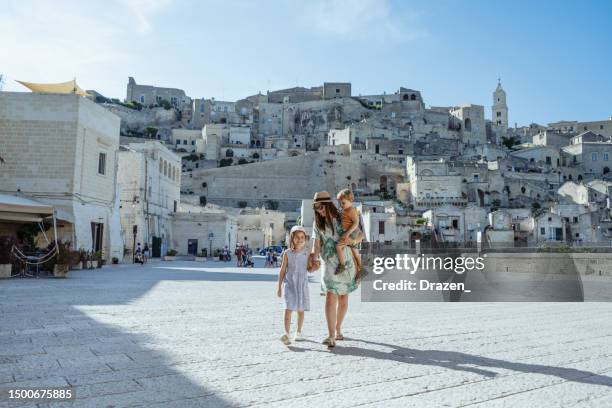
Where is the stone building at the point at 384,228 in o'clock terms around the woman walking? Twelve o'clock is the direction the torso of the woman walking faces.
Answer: The stone building is roughly at 6 o'clock from the woman walking.

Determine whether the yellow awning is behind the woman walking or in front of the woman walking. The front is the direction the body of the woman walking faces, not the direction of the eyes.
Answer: behind

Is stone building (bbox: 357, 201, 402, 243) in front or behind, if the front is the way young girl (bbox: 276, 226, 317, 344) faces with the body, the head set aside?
behind

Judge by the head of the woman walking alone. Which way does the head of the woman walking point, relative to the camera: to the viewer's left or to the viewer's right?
to the viewer's left

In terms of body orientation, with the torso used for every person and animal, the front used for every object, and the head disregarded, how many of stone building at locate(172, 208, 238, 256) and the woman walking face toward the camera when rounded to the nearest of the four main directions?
2

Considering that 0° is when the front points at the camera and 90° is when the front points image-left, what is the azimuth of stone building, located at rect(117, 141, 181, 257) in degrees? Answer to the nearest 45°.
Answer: approximately 315°

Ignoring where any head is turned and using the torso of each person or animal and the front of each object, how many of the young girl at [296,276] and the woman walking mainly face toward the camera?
2

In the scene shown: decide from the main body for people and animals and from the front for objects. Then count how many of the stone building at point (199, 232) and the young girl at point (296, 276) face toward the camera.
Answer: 2
